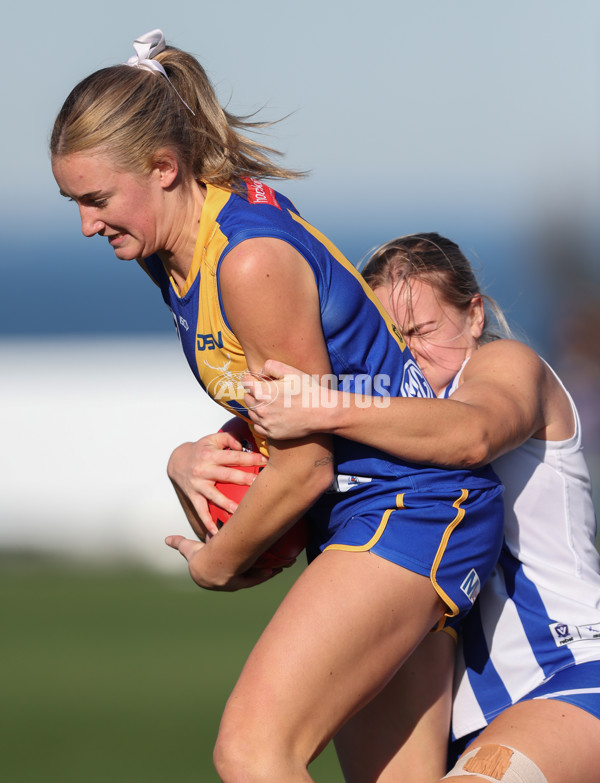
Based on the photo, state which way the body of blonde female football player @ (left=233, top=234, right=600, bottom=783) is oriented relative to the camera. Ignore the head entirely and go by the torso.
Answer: to the viewer's left

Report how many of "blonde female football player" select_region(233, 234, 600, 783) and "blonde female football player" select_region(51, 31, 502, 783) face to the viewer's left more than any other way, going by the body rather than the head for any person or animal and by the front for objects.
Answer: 2

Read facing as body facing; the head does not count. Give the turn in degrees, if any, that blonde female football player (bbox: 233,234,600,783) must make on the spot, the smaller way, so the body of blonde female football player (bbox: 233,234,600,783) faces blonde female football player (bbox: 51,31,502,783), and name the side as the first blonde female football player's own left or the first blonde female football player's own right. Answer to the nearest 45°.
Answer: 0° — they already face them

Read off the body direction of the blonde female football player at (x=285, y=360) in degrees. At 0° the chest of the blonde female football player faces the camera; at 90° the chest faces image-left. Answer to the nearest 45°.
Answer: approximately 90°

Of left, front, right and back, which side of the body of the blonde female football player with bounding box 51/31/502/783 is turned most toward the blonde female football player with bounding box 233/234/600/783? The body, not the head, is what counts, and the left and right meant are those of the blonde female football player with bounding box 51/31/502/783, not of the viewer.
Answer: back
